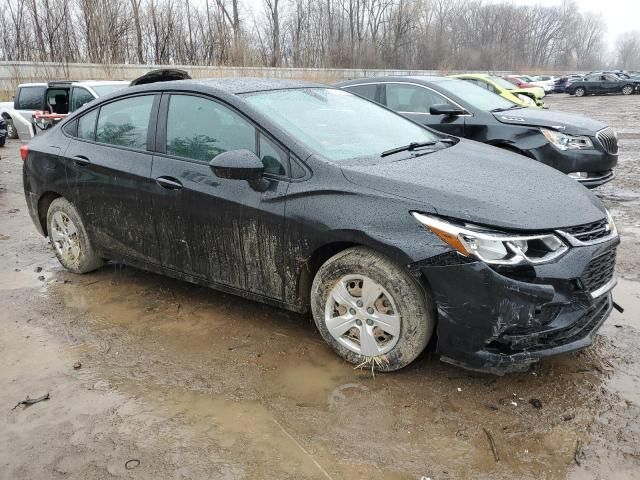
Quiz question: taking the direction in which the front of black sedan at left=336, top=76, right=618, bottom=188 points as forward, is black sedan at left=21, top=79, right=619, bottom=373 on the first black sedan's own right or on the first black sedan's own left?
on the first black sedan's own right

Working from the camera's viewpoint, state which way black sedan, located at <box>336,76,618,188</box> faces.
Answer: facing the viewer and to the right of the viewer

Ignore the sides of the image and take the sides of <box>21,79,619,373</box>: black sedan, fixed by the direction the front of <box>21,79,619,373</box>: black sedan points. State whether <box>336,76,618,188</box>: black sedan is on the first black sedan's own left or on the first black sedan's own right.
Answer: on the first black sedan's own left

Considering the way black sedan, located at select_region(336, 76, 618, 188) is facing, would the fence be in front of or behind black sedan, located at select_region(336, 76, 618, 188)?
behind

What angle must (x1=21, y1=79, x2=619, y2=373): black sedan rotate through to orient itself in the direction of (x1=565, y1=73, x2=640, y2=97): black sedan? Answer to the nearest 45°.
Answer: approximately 90° to its left

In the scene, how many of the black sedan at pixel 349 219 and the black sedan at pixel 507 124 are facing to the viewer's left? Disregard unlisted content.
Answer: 0

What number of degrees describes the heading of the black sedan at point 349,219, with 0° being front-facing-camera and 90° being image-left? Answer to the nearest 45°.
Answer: approximately 315°
